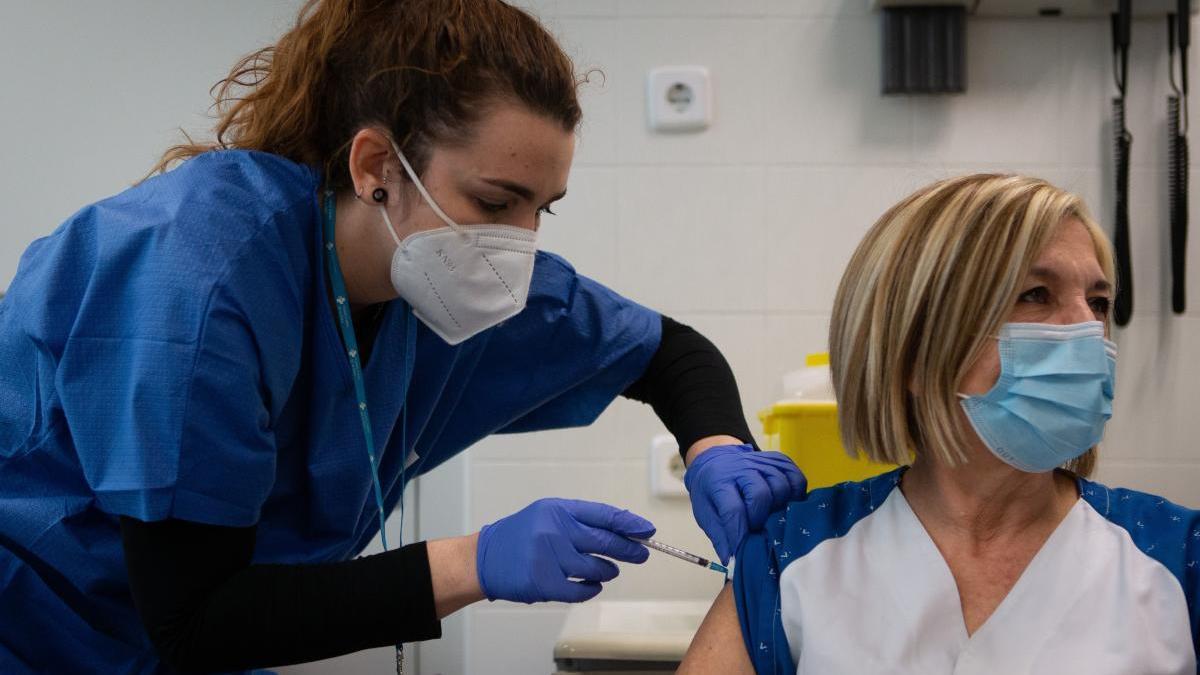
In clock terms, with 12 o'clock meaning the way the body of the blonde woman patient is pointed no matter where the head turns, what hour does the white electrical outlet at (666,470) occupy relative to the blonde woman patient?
The white electrical outlet is roughly at 5 o'clock from the blonde woman patient.

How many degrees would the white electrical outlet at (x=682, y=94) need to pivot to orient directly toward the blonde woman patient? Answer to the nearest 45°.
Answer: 0° — it already faces them

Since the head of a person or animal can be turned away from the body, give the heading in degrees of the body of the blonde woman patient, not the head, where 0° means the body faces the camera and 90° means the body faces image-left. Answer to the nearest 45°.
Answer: approximately 0°

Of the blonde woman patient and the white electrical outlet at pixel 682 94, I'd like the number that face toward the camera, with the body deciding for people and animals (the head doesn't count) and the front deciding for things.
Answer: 2

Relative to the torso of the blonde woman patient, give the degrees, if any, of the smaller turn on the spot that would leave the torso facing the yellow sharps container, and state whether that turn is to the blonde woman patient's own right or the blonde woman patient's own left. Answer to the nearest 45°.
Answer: approximately 180°

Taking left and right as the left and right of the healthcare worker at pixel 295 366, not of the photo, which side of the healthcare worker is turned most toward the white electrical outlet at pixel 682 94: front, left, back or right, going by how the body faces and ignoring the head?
left
